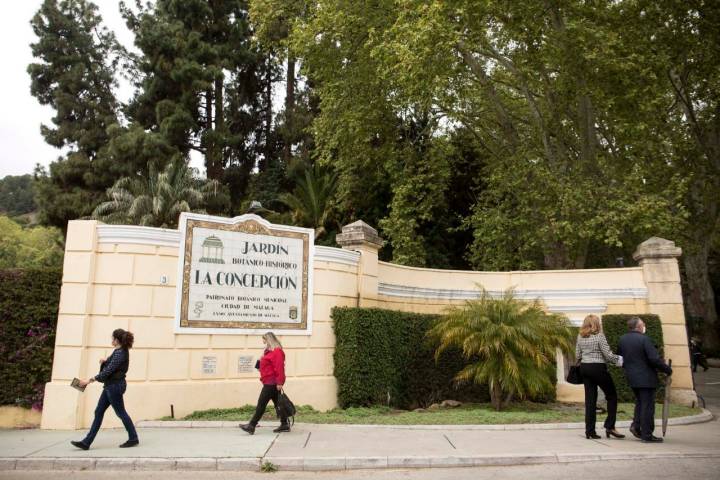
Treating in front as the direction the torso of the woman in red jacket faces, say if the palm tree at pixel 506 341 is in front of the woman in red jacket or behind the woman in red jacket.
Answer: behind

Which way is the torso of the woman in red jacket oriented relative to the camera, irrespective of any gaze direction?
to the viewer's left

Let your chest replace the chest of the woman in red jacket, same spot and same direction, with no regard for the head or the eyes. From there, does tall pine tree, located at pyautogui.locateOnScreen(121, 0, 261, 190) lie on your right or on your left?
on your right

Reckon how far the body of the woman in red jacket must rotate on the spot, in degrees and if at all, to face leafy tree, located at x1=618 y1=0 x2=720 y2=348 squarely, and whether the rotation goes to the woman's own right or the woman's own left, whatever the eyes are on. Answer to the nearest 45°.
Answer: approximately 135° to the woman's own right

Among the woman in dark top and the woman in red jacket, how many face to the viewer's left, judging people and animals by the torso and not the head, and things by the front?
2

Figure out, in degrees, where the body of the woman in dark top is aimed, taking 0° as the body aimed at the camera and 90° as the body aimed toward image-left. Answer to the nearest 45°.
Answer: approximately 90°

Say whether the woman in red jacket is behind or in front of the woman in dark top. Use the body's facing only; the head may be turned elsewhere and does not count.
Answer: behind

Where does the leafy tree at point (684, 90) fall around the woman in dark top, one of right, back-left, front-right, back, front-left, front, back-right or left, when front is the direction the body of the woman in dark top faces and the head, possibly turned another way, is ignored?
back

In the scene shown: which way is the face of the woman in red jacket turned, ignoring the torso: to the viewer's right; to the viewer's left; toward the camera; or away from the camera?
to the viewer's left

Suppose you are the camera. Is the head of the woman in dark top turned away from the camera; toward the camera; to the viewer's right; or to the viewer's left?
to the viewer's left

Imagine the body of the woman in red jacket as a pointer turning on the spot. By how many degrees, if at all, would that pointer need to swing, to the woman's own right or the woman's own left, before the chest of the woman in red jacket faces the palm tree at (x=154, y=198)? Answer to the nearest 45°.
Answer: approximately 90° to the woman's own right

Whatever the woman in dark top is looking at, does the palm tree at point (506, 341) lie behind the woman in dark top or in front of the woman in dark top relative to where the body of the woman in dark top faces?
behind
